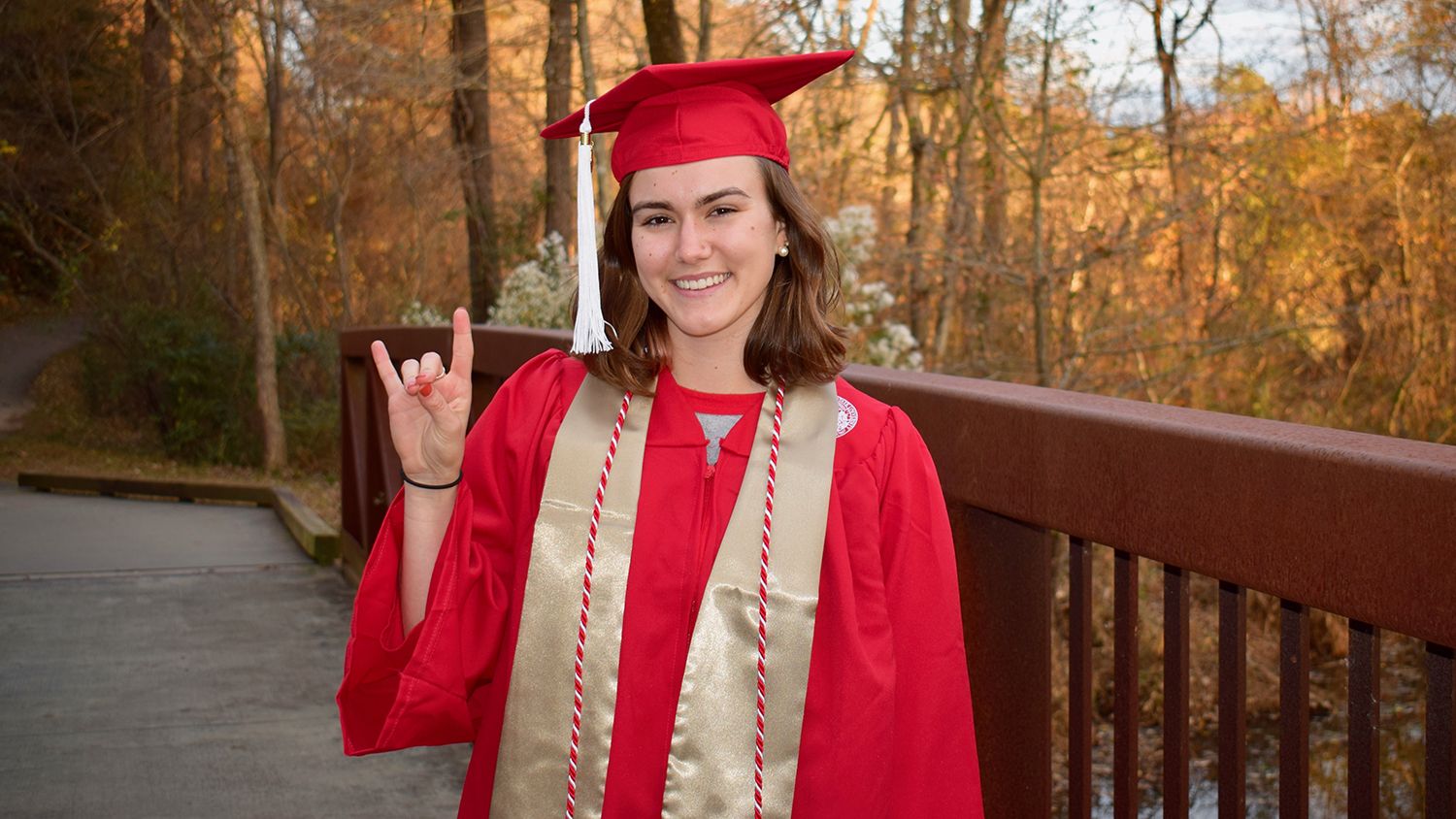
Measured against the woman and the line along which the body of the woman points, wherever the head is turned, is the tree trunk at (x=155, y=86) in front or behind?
behind

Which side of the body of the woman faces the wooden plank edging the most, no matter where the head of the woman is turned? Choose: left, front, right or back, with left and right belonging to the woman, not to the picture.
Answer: back

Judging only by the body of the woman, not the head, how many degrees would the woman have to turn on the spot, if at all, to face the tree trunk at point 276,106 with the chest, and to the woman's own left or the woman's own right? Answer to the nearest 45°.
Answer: approximately 180°

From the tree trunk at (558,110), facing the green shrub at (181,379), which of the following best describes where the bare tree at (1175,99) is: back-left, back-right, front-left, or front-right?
back-left

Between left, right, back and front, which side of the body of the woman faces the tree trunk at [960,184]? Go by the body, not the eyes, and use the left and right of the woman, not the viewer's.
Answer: back

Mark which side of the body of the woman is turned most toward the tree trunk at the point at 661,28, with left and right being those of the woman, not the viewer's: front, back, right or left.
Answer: back

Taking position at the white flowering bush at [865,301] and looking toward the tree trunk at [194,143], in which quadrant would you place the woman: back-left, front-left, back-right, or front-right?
back-left

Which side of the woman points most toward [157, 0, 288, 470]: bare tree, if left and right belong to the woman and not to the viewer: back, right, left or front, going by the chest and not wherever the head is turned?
back

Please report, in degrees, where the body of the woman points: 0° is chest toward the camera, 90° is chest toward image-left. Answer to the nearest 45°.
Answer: approximately 0°

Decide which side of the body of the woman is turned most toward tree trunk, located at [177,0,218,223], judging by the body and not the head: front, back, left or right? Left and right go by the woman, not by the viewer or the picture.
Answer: back

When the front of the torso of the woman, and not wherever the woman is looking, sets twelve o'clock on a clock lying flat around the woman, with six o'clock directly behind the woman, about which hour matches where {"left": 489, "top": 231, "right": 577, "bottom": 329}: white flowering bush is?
The white flowering bush is roughly at 6 o'clock from the woman.

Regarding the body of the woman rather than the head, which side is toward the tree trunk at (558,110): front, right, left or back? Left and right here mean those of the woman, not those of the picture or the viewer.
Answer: back
